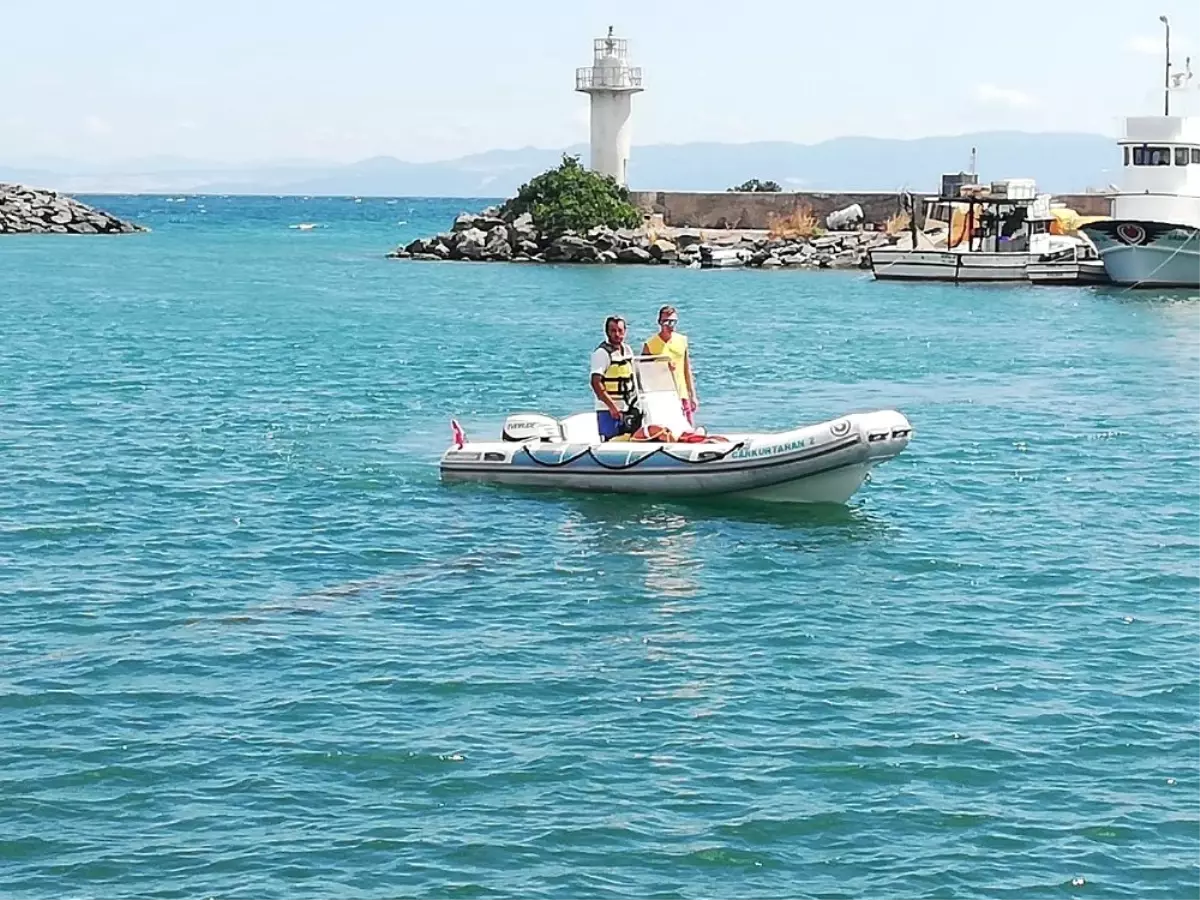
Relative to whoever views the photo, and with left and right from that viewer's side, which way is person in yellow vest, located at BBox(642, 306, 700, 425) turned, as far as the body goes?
facing the viewer

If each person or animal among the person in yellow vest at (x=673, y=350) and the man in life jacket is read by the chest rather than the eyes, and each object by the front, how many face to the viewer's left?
0

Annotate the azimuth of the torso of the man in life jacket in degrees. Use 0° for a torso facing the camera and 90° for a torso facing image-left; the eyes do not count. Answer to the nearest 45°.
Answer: approximately 315°

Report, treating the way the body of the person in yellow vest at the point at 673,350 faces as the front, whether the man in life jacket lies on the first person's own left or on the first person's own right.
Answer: on the first person's own right
